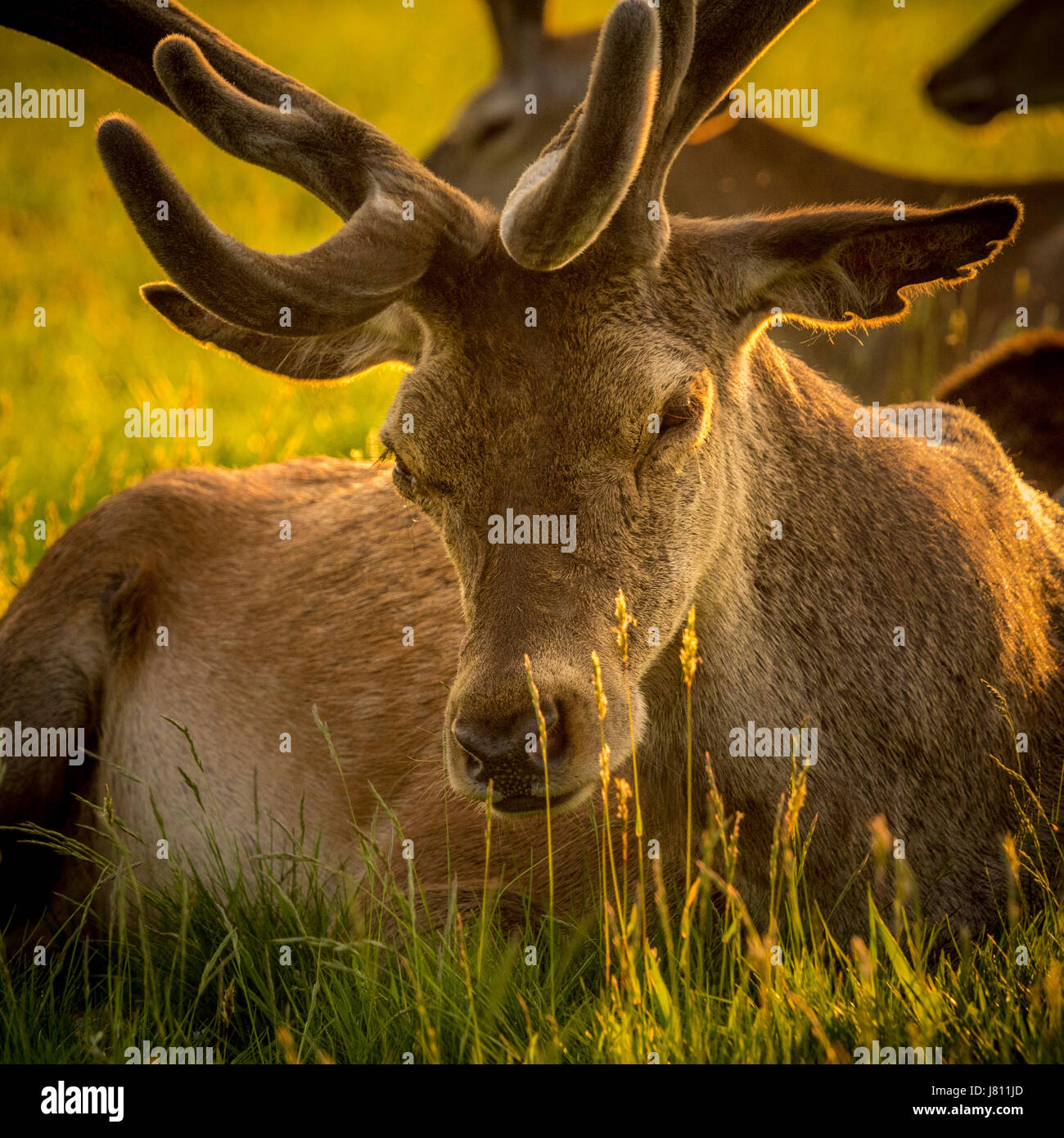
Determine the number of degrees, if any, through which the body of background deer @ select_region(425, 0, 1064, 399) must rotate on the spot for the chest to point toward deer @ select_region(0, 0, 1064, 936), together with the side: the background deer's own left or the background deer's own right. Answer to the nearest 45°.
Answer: approximately 90° to the background deer's own left

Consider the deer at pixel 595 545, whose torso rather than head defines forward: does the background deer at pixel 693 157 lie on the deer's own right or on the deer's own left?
on the deer's own left

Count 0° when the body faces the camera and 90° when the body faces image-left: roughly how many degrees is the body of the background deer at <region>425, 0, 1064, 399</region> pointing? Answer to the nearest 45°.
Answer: approximately 90°

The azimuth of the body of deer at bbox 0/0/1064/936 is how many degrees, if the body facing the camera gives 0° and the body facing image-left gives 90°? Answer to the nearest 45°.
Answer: approximately 315°

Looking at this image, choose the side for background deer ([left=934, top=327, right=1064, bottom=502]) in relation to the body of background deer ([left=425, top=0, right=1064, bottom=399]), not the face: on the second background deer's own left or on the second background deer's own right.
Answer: on the second background deer's own left

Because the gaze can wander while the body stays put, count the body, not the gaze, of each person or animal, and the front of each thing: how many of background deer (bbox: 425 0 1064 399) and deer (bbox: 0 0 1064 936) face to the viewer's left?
1

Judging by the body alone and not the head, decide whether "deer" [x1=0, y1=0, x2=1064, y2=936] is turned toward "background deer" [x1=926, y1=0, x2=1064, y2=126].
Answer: no

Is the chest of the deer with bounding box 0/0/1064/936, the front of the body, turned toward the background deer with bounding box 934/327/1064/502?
no
